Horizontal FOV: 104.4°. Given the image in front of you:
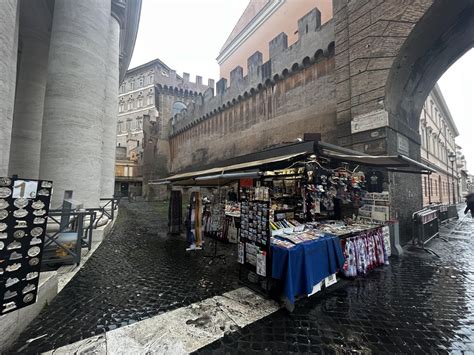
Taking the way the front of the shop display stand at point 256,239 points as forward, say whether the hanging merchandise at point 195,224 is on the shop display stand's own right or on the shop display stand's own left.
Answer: on the shop display stand's own right

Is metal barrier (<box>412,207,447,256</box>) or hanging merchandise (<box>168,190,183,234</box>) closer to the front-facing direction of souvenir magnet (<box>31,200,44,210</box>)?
the metal barrier

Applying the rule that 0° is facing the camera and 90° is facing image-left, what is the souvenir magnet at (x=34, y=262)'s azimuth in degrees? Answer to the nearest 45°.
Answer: approximately 0°

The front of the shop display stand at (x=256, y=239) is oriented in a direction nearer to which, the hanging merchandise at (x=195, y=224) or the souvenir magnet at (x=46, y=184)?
the souvenir magnet

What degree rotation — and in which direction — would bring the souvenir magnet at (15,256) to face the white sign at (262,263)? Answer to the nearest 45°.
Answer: approximately 45° to its left
